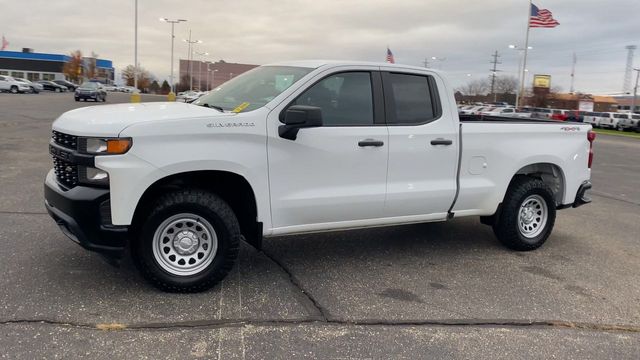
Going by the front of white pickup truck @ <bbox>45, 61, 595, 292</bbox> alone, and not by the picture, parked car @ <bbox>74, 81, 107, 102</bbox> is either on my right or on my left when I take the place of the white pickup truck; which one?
on my right

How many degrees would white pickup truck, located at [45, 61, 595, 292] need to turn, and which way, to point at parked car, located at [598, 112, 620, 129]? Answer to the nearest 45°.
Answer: approximately 180°

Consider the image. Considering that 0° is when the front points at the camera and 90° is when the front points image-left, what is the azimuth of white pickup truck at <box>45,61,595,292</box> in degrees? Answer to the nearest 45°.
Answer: approximately 45°
